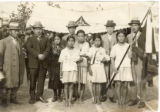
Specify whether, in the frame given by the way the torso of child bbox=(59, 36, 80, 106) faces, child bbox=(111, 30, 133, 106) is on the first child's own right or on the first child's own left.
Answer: on the first child's own left

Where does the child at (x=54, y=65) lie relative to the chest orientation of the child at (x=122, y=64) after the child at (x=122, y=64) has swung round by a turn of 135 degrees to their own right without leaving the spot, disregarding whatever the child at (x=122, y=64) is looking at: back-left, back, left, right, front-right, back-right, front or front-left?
front-left

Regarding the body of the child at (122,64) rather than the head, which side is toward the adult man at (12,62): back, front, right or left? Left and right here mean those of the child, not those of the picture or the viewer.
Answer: right

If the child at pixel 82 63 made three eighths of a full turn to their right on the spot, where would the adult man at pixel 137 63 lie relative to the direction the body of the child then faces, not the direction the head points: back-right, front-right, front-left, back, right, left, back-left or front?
back-right

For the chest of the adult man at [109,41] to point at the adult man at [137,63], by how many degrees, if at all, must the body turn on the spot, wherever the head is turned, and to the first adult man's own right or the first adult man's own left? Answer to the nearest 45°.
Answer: approximately 90° to the first adult man's own left

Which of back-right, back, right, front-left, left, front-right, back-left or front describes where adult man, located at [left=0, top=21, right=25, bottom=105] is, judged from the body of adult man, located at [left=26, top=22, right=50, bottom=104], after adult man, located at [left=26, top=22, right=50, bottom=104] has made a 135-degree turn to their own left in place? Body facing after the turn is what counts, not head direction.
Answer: back-left

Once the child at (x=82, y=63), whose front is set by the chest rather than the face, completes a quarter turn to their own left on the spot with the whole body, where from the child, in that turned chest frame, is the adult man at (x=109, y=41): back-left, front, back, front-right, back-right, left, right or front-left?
front

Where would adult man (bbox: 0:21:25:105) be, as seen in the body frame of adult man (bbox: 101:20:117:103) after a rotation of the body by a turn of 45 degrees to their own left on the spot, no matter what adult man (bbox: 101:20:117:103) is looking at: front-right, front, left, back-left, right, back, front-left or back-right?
back-right
